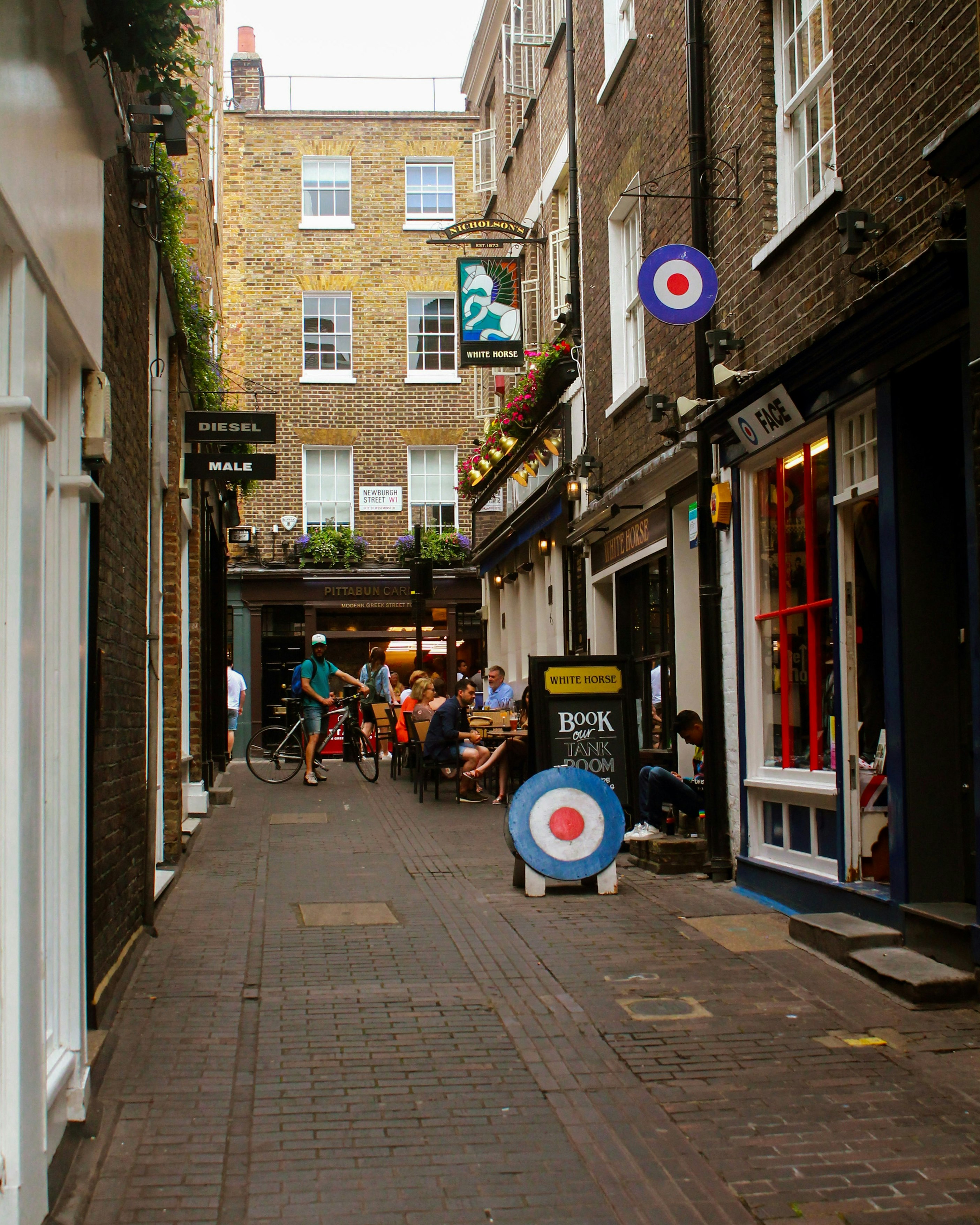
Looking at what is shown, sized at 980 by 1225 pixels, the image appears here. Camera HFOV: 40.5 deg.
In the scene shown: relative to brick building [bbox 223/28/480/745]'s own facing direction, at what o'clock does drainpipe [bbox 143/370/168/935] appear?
The drainpipe is roughly at 12 o'clock from the brick building.

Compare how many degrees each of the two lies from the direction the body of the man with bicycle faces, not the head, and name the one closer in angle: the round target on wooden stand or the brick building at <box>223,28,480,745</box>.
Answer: the round target on wooden stand

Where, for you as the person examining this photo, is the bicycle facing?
facing to the right of the viewer
